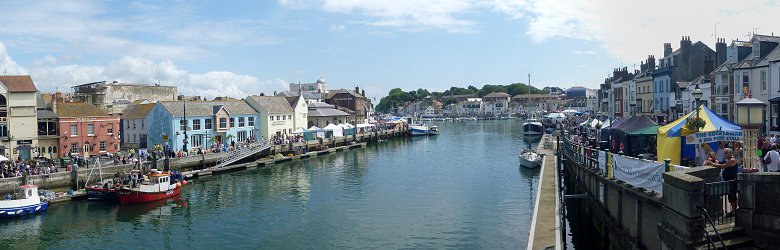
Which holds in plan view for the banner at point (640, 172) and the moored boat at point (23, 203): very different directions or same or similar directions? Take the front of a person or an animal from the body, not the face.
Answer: very different directions

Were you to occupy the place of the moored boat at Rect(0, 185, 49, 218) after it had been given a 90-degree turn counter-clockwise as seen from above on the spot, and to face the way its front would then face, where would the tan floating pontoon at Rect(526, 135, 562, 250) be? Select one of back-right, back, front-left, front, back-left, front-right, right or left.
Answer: back-right

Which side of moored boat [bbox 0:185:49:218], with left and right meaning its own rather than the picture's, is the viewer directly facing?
right

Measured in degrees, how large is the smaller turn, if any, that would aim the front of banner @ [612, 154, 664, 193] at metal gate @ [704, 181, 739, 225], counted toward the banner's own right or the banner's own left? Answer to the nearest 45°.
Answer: approximately 90° to the banner's own left

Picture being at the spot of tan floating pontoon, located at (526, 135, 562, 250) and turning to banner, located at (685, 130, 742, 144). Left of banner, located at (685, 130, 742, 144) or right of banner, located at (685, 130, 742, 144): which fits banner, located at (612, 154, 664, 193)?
right

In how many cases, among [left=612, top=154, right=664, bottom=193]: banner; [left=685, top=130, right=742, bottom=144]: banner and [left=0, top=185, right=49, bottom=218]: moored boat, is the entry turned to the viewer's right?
1

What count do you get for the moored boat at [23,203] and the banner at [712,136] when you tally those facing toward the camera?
1

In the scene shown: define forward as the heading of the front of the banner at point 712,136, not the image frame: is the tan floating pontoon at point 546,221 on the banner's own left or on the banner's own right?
on the banner's own right

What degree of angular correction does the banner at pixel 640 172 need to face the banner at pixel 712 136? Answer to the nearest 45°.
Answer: approximately 180°

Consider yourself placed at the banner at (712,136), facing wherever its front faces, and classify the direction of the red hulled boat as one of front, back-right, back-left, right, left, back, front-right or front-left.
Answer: right
